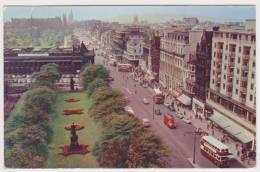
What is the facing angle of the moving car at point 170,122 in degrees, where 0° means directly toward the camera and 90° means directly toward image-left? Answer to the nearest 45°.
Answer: approximately 315°

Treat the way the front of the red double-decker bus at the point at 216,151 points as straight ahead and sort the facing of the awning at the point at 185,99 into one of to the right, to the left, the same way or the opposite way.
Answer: to the right

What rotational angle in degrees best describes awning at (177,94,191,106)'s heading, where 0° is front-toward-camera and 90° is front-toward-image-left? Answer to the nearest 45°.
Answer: approximately 45°

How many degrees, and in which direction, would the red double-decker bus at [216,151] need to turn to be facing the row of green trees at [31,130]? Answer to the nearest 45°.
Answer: approximately 135° to its right

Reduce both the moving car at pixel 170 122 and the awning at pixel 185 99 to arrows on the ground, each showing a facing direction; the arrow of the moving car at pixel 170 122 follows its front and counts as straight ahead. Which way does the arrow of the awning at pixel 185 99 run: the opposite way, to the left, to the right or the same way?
to the right

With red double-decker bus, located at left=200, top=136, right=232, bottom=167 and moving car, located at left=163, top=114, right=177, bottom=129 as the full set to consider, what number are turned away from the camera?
0

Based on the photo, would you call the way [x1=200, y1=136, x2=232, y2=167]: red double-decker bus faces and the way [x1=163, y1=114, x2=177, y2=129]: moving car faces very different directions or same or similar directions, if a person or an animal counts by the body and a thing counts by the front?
same or similar directions

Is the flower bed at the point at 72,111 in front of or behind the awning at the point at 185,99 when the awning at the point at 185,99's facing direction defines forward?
in front

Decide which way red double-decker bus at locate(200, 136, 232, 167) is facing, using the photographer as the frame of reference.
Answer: facing the viewer and to the right of the viewer

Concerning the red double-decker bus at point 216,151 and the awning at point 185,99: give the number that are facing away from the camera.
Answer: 0
